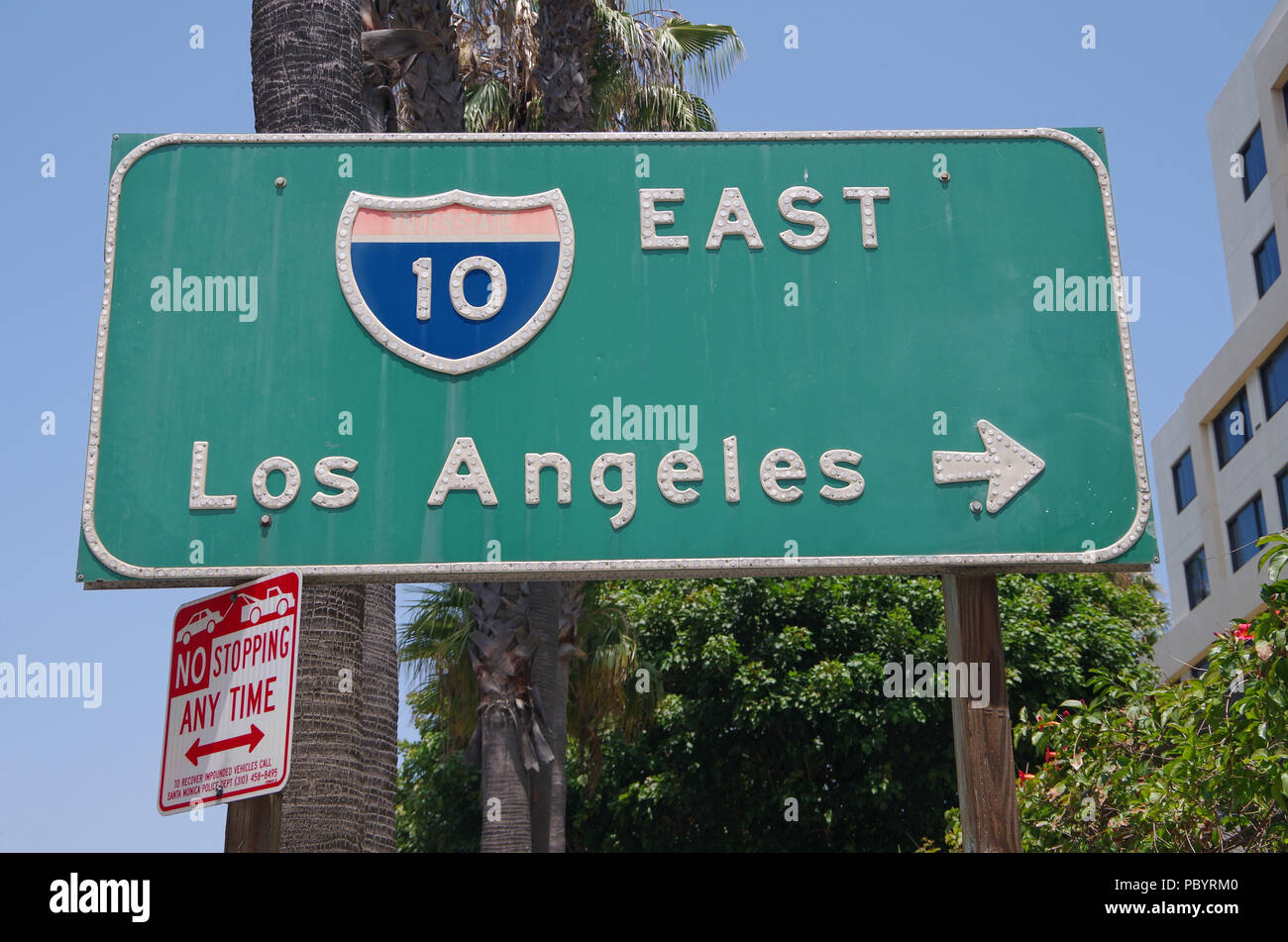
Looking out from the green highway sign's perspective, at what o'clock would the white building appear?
The white building is roughly at 7 o'clock from the green highway sign.

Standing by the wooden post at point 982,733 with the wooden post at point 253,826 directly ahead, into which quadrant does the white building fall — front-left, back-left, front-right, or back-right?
back-right

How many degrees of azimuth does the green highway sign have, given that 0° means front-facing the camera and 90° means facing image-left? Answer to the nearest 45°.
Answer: approximately 0°
